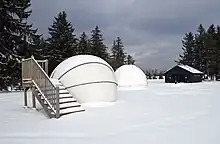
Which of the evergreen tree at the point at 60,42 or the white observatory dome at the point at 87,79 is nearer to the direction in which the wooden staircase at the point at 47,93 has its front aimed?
the white observatory dome

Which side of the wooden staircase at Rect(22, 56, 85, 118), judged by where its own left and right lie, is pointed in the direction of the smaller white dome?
left

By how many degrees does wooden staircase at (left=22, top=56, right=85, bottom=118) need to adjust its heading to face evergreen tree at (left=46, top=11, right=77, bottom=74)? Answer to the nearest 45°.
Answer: approximately 135° to its left

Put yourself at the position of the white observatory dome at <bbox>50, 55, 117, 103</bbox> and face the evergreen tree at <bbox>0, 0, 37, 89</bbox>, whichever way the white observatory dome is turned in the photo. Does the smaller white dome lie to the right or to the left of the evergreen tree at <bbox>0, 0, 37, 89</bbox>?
right

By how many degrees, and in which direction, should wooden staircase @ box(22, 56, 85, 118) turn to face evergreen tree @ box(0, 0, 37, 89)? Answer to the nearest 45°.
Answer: approximately 135° to its left

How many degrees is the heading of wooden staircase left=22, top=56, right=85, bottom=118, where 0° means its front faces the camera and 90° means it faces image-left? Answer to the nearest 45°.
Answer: approximately 315°

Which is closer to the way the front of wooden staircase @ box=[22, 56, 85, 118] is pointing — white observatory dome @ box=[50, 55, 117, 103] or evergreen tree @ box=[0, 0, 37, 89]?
the white observatory dome

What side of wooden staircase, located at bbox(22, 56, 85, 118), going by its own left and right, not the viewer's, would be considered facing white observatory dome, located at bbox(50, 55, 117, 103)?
left
